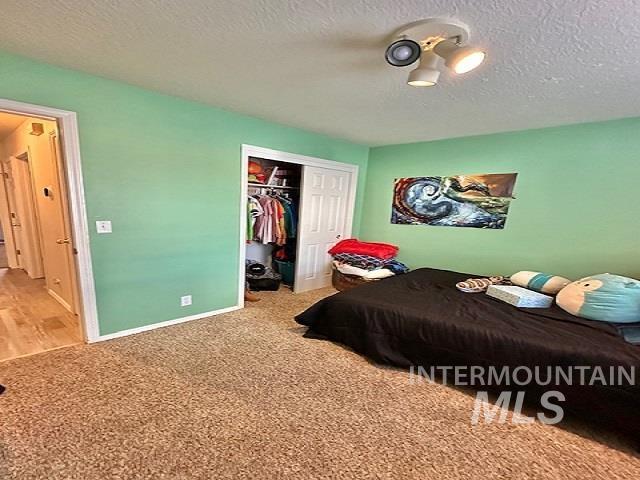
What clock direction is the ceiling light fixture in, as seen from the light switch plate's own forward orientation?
The ceiling light fixture is roughly at 11 o'clock from the light switch plate.

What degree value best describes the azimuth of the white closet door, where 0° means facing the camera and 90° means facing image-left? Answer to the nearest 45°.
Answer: approximately 315°

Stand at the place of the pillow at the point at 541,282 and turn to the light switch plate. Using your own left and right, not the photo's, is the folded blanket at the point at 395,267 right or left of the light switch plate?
right

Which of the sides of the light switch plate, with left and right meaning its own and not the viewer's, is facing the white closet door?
left

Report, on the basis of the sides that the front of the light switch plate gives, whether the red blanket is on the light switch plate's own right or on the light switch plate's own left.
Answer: on the light switch plate's own left
